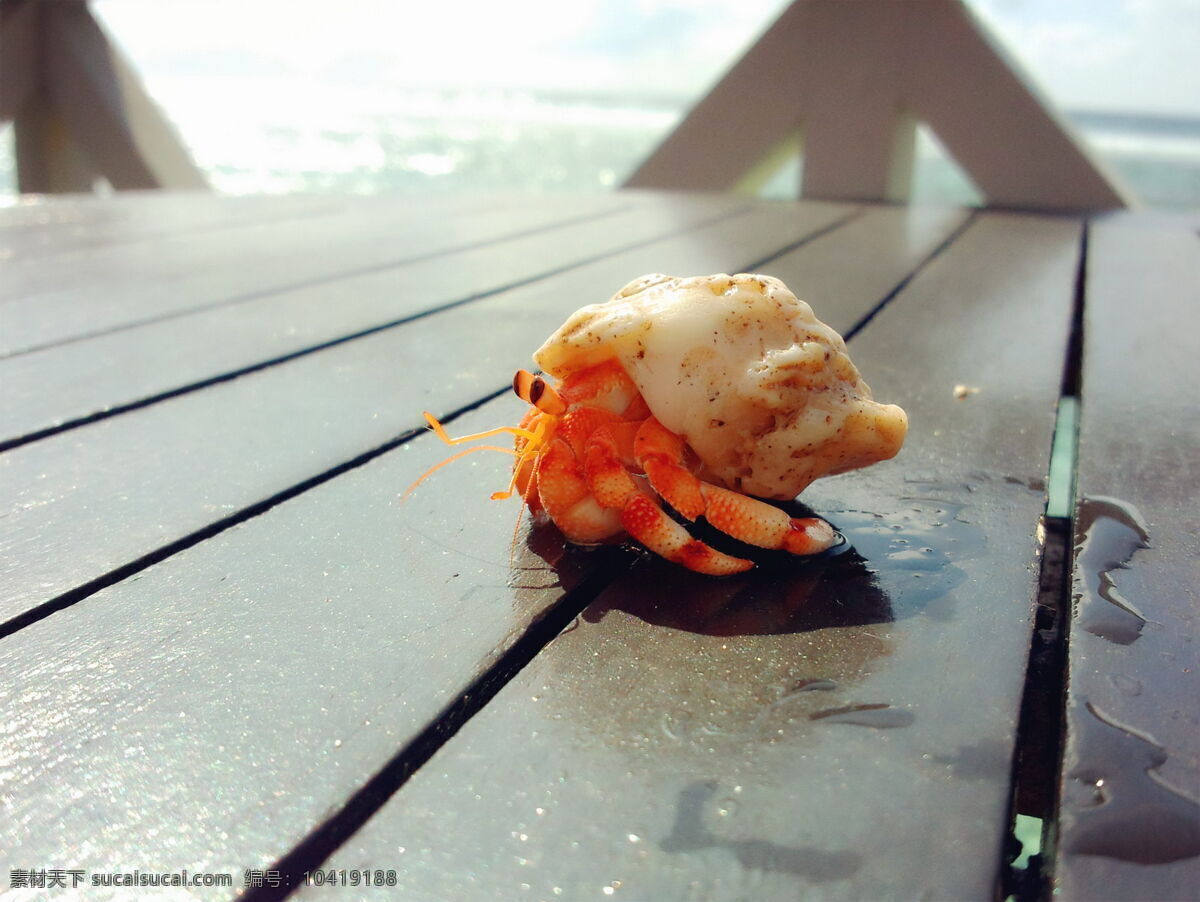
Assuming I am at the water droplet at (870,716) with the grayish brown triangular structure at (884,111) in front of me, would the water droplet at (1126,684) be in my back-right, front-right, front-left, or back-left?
front-right

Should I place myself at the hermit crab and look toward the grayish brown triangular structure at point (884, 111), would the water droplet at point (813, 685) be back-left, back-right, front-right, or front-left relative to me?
back-right

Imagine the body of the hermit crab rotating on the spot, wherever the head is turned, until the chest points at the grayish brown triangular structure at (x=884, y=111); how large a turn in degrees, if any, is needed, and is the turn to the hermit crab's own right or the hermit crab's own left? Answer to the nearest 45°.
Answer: approximately 90° to the hermit crab's own right

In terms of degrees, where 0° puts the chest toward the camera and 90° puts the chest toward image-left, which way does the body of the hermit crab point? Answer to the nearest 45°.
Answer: approximately 90°
